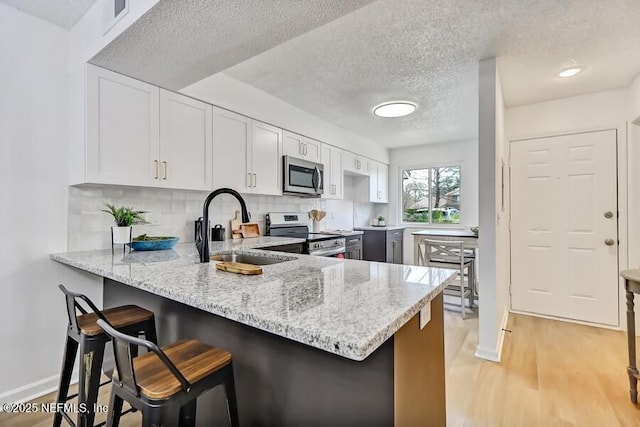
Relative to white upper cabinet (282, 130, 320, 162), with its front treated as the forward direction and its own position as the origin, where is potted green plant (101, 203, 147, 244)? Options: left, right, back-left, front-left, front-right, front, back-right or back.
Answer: right

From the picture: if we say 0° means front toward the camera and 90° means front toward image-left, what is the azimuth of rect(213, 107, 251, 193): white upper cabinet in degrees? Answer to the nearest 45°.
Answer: approximately 315°

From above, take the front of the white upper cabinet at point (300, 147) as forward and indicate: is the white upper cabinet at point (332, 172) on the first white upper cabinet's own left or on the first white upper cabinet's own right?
on the first white upper cabinet's own left

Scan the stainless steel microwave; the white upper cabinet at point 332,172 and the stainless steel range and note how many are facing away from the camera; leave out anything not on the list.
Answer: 0

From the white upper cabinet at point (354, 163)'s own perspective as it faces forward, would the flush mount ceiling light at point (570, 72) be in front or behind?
in front

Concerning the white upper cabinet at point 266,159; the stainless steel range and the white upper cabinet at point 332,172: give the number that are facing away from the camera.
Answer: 0

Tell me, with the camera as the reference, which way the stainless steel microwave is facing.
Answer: facing the viewer and to the right of the viewer

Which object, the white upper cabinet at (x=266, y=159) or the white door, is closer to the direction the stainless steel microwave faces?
the white door

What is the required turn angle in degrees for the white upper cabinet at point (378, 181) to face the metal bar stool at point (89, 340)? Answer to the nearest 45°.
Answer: approximately 45° to its right

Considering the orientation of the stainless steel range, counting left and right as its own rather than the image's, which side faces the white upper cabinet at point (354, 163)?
left

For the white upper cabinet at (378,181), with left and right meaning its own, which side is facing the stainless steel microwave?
right

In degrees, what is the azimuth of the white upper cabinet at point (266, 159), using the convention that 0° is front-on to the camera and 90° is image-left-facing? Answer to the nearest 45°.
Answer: approximately 315°
